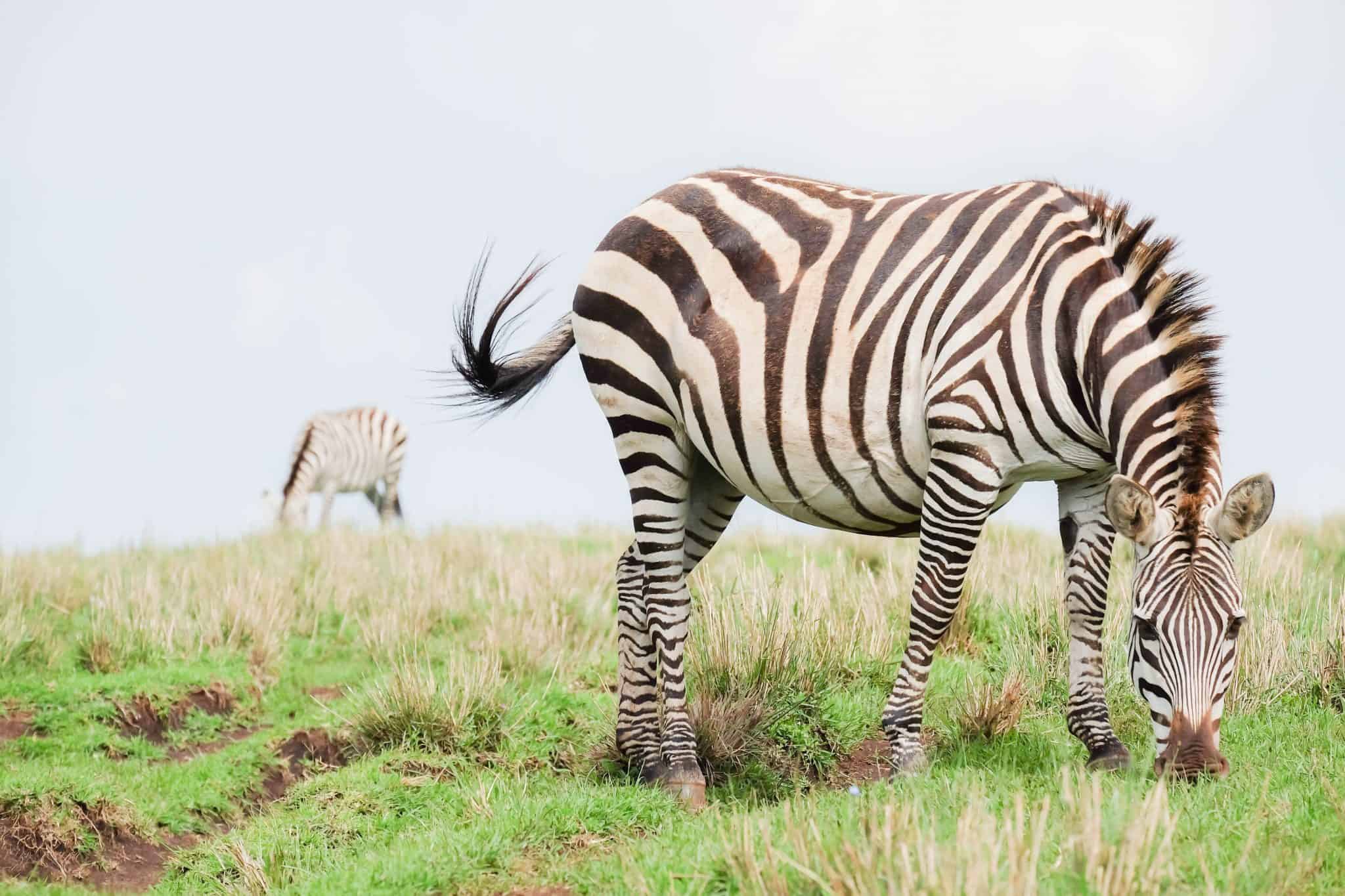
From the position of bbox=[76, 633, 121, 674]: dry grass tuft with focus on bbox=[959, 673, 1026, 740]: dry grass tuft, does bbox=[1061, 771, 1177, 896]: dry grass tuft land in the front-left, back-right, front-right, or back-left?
front-right

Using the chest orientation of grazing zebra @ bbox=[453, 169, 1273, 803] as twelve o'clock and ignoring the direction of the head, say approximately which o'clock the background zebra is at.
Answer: The background zebra is roughly at 8 o'clock from the grazing zebra.

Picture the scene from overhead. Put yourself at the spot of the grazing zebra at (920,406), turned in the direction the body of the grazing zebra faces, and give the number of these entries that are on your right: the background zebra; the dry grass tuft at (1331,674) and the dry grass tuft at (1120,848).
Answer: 1

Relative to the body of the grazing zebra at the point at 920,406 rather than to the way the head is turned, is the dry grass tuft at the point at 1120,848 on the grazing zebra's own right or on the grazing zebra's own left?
on the grazing zebra's own right

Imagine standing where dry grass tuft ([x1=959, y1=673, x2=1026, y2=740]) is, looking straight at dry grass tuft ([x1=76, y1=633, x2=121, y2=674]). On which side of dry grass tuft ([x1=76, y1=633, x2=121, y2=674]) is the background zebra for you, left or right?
right

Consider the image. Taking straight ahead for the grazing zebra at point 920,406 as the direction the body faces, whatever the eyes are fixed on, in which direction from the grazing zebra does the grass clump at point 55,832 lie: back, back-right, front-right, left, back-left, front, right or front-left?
back

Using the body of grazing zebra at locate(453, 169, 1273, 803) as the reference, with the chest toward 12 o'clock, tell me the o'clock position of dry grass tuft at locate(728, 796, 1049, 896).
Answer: The dry grass tuft is roughly at 3 o'clock from the grazing zebra.

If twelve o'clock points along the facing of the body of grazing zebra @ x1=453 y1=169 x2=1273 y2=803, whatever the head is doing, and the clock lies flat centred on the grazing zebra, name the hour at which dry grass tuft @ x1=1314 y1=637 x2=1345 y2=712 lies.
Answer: The dry grass tuft is roughly at 11 o'clock from the grazing zebra.

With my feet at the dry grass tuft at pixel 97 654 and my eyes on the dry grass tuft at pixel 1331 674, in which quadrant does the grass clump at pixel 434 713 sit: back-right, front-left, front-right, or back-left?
front-right

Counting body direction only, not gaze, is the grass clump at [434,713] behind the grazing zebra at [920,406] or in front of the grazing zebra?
behind

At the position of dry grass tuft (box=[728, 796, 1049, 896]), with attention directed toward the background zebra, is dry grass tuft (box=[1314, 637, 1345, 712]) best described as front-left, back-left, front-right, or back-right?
front-right

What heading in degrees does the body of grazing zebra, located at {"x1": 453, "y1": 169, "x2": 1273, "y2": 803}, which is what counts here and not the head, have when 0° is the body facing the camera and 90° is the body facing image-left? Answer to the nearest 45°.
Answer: approximately 270°

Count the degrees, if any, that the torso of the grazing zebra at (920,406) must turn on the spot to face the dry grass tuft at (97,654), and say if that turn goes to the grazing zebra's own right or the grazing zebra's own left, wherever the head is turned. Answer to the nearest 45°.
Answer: approximately 135° to the grazing zebra's own left
